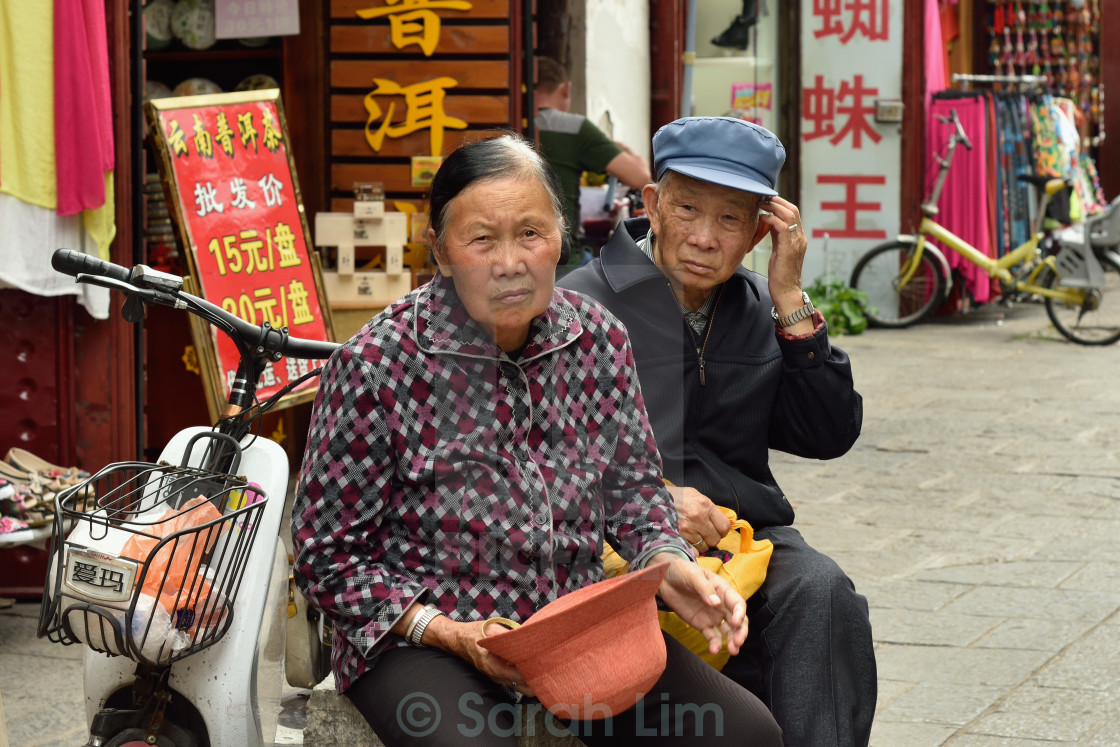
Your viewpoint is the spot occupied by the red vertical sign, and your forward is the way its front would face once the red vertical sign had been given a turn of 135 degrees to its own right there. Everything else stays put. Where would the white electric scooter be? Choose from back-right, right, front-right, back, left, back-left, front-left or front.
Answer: back-left

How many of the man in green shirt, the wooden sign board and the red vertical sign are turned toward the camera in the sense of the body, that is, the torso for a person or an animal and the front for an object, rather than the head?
2

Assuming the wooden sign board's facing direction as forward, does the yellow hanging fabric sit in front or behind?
in front

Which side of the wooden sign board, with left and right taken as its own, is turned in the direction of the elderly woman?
front

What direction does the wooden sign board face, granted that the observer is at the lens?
facing the viewer

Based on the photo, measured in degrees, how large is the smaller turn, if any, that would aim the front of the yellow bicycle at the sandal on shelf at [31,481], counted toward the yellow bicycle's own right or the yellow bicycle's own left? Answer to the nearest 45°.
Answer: approximately 90° to the yellow bicycle's own left

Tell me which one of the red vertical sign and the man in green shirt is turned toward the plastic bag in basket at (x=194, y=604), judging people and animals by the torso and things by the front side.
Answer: the red vertical sign

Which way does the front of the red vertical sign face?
toward the camera

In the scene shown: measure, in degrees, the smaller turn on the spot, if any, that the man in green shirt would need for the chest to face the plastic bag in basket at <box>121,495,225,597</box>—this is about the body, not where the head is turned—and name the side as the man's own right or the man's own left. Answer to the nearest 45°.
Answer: approximately 180°

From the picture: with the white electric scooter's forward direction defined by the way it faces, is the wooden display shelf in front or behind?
behind

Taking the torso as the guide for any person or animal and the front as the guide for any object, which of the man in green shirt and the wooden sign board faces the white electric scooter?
the wooden sign board

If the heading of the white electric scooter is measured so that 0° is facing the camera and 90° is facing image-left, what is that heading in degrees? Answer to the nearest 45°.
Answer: approximately 45°
